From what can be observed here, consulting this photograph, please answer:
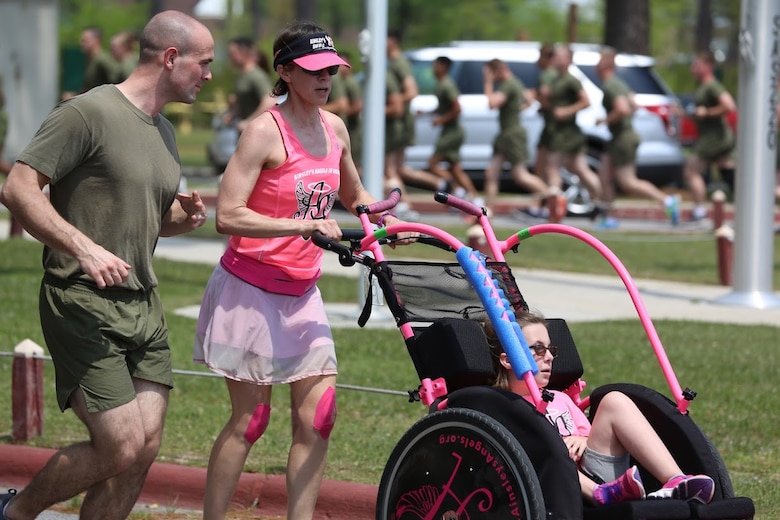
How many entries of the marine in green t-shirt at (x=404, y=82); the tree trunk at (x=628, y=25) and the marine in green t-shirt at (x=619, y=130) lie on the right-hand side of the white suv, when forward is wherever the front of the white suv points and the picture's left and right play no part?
1

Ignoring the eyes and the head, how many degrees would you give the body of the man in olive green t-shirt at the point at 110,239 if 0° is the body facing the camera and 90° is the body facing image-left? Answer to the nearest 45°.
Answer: approximately 315°

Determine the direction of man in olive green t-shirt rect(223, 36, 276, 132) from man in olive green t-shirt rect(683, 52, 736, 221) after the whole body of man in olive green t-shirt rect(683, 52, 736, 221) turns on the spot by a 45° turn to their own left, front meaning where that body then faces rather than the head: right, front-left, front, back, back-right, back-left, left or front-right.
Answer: front

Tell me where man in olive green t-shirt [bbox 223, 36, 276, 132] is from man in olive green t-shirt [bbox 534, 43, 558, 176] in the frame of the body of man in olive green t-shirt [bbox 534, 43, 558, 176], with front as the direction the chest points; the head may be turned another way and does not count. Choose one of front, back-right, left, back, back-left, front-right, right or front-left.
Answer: front-left

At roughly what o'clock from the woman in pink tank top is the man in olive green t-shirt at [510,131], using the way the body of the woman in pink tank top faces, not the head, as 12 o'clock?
The man in olive green t-shirt is roughly at 8 o'clock from the woman in pink tank top.

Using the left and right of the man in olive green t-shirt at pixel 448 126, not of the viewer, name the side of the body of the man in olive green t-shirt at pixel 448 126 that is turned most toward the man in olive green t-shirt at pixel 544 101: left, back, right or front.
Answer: back

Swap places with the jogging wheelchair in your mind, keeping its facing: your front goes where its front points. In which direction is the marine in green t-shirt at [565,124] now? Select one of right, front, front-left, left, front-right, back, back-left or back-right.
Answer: back-left

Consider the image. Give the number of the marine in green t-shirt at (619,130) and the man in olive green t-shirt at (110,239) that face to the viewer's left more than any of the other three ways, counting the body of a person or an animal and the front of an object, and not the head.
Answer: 1

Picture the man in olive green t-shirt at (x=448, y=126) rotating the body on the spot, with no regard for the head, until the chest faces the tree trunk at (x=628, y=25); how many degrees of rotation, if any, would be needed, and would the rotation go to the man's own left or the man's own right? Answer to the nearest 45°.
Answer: approximately 90° to the man's own right
